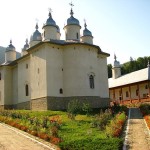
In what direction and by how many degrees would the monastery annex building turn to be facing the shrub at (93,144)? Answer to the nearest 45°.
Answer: approximately 45° to its left

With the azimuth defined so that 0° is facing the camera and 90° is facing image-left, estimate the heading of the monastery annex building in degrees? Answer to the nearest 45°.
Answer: approximately 45°
